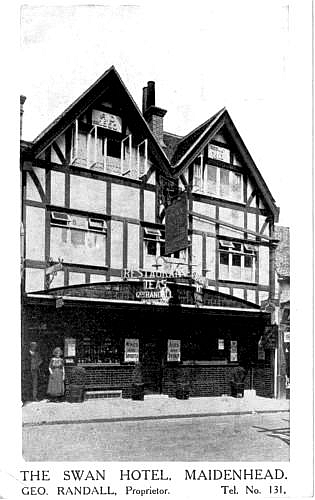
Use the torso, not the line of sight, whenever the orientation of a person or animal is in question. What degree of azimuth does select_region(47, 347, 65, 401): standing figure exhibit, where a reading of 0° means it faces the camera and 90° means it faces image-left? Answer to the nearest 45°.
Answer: approximately 0°
